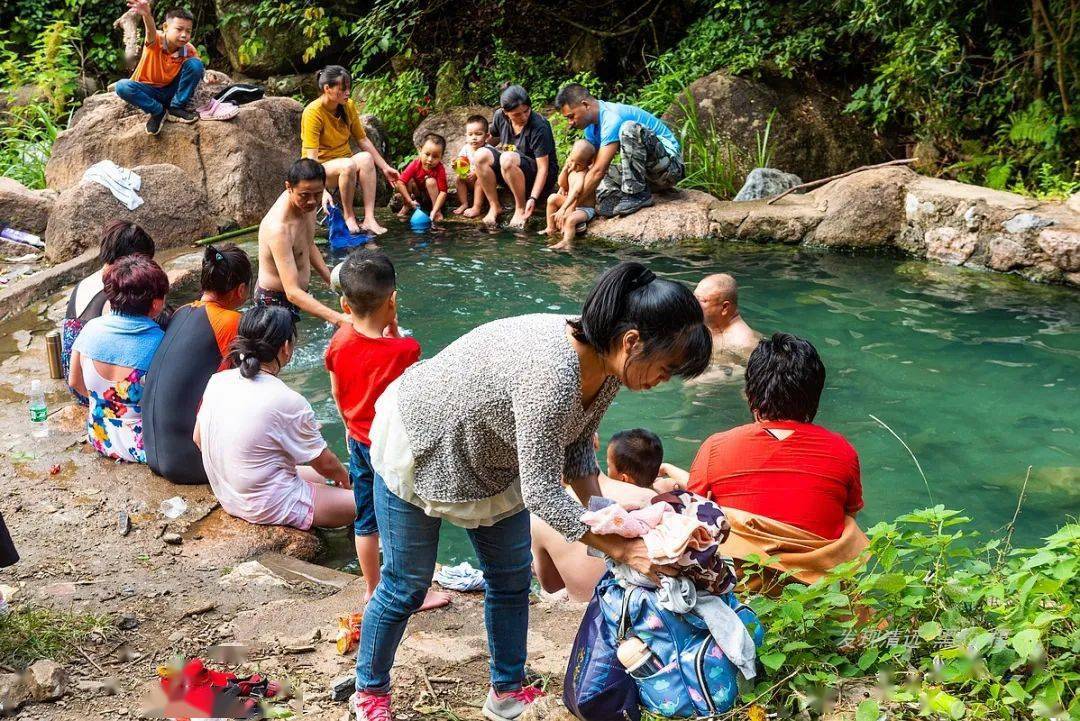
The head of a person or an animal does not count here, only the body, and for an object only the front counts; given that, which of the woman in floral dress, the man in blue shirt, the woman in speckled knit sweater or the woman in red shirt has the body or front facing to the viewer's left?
the man in blue shirt

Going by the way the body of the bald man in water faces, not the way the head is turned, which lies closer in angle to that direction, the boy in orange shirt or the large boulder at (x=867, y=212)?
the boy in orange shirt

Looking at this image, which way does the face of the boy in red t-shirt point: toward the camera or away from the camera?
away from the camera

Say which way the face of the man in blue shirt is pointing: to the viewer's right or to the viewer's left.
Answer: to the viewer's left

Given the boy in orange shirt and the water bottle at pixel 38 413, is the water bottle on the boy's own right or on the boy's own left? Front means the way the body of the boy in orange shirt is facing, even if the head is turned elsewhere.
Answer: on the boy's own right

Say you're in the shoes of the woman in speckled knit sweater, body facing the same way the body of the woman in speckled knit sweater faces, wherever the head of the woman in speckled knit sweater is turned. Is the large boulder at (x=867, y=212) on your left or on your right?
on your left

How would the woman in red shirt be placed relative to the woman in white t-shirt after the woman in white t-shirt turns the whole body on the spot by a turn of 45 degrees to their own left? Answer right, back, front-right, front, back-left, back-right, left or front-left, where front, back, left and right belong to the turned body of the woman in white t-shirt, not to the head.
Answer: back-right

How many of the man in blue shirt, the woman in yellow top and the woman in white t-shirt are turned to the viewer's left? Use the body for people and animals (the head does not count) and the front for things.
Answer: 1

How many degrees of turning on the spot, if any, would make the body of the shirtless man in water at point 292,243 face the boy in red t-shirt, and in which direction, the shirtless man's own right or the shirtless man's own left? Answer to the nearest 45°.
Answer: approximately 45° to the shirtless man's own right

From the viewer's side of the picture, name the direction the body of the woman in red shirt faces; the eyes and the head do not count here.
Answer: away from the camera

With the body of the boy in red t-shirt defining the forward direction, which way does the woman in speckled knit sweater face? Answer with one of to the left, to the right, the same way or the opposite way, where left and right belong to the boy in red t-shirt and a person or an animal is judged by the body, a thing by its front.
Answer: to the right

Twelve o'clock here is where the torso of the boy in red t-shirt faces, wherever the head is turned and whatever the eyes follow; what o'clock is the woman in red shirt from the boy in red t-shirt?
The woman in red shirt is roughly at 4 o'clock from the boy in red t-shirt.

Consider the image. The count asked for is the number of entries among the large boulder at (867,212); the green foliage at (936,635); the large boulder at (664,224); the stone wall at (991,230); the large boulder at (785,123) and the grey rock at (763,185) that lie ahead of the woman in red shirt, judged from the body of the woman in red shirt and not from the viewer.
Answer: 5
